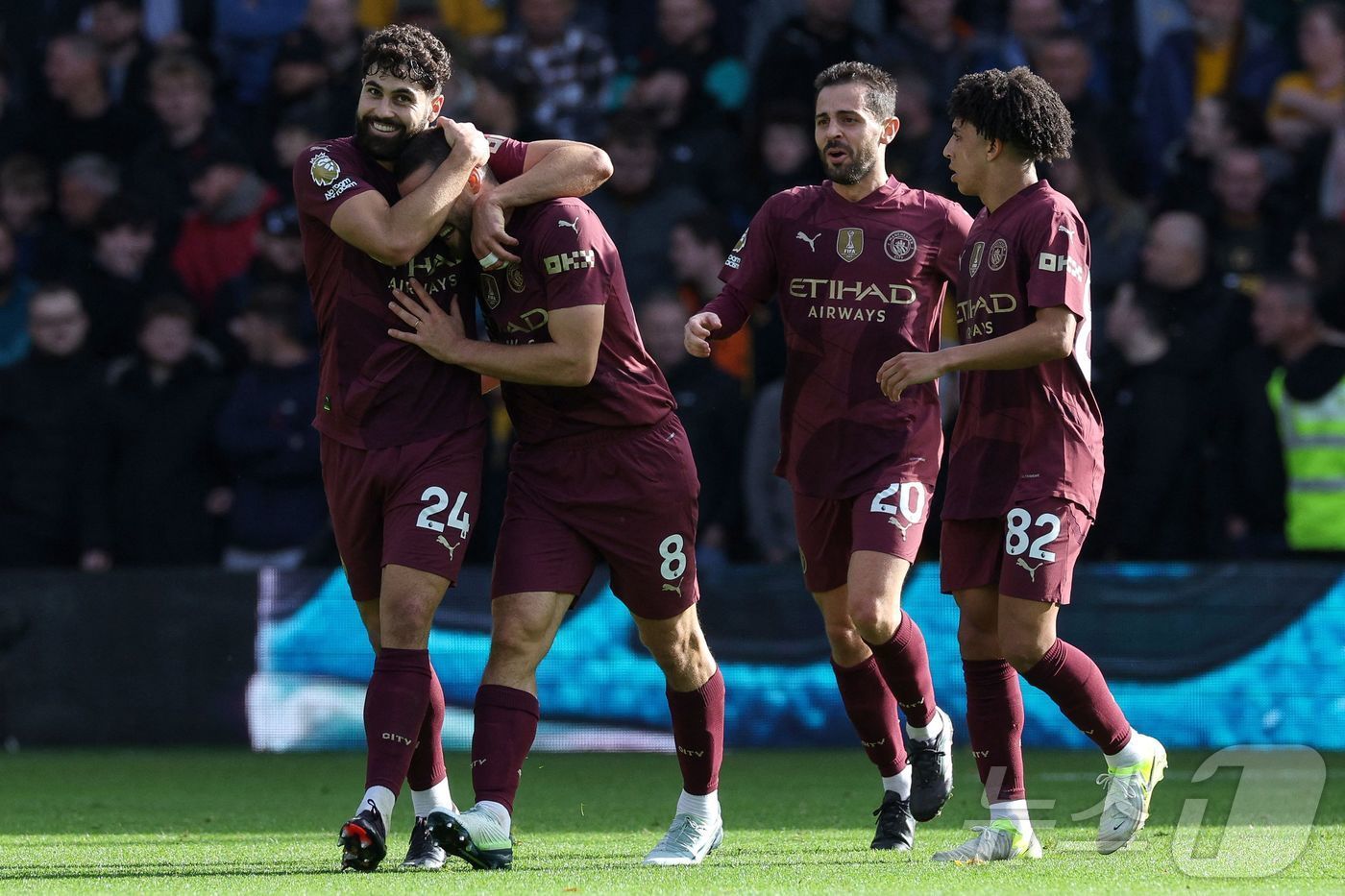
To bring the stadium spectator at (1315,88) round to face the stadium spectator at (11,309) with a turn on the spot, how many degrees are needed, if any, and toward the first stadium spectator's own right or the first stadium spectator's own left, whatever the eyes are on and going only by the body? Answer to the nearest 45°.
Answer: approximately 45° to the first stadium spectator's own right

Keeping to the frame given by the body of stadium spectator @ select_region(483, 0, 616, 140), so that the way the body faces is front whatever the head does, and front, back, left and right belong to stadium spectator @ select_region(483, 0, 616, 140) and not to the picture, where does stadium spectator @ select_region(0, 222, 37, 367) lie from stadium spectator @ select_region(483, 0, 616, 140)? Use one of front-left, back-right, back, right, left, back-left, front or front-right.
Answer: right

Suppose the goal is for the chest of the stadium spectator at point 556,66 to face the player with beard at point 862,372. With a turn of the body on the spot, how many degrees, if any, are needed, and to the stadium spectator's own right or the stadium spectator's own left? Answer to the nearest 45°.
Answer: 0° — they already face them

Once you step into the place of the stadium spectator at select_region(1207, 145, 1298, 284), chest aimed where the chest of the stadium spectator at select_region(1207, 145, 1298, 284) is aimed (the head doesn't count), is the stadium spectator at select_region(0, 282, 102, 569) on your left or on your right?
on your right

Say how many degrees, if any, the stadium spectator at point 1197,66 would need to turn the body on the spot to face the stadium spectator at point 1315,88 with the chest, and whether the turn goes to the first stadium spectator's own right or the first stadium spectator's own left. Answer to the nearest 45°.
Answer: approximately 45° to the first stadium spectator's own left

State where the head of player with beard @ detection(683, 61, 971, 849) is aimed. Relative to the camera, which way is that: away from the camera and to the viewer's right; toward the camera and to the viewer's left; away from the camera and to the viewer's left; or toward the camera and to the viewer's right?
toward the camera and to the viewer's left
